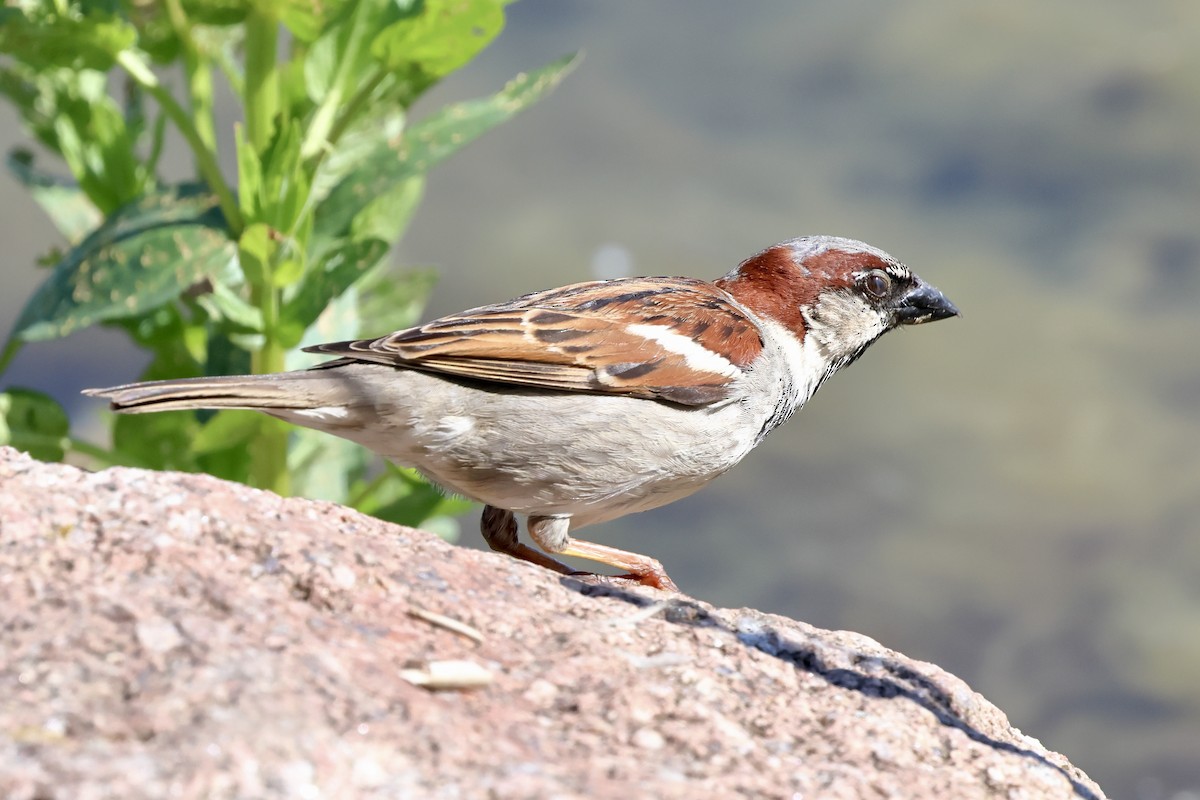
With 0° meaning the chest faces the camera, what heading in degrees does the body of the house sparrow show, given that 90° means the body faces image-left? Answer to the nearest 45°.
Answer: approximately 270°

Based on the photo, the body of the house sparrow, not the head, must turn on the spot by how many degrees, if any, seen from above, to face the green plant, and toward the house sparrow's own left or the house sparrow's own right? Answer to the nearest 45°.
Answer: approximately 135° to the house sparrow's own left
